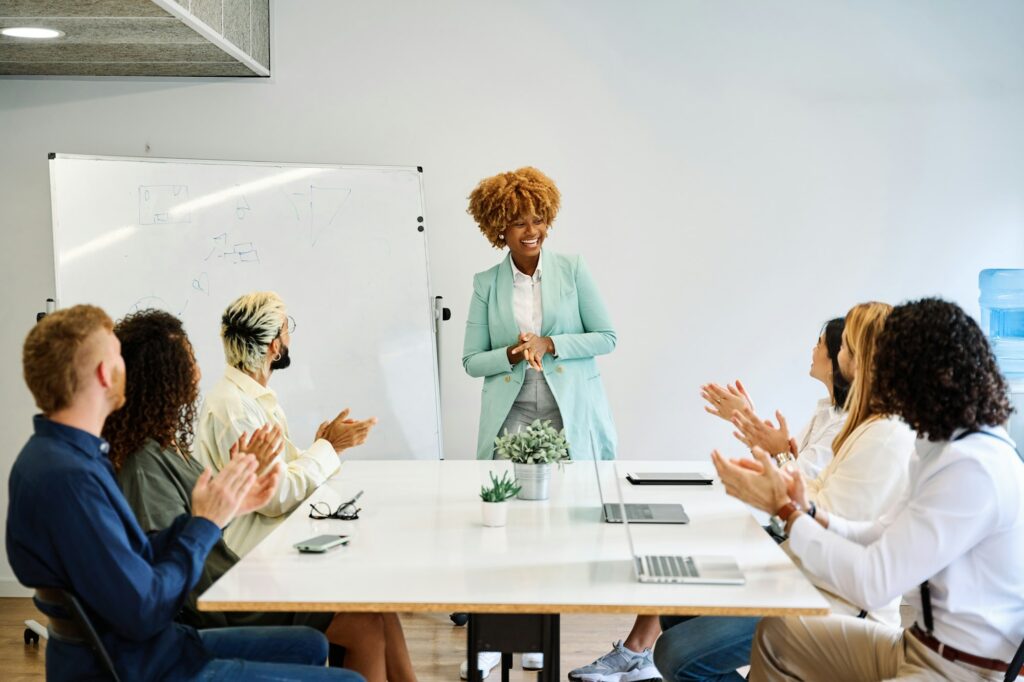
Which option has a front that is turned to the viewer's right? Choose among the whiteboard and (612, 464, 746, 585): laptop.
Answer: the laptop

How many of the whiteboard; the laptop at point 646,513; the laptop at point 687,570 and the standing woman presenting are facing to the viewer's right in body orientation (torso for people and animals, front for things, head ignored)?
2

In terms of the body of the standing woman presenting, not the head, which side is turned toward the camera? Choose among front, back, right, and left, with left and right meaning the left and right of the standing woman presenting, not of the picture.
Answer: front

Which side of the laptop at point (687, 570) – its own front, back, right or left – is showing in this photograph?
right

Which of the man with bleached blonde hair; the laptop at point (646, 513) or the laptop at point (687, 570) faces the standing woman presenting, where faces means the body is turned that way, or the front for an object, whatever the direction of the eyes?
the man with bleached blonde hair

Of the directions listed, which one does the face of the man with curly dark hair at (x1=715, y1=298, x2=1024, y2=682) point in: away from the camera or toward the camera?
away from the camera

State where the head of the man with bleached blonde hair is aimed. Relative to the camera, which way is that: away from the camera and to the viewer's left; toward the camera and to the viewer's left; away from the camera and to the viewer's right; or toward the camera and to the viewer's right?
away from the camera and to the viewer's right

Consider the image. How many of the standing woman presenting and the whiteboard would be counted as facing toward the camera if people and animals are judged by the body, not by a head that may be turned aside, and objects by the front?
2

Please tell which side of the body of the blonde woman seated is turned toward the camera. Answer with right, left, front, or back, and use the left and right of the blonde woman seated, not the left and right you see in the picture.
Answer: left

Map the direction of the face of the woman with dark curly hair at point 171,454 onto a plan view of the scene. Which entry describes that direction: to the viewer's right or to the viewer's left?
to the viewer's right

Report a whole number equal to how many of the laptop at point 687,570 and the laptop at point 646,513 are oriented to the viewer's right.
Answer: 2

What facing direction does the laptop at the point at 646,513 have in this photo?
to the viewer's right
